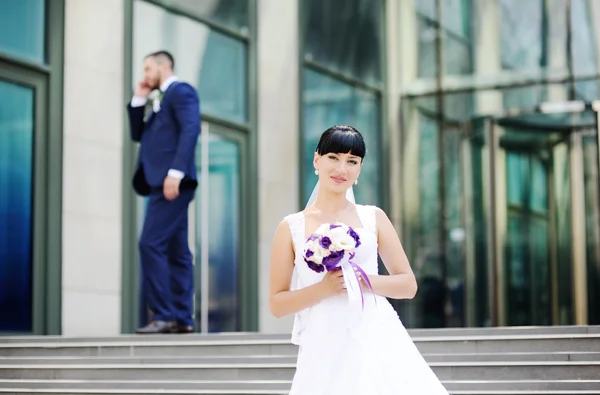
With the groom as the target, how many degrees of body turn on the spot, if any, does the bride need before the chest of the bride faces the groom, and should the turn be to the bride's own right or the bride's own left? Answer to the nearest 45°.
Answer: approximately 180°

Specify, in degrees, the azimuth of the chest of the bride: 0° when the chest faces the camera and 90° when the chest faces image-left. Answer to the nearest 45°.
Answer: approximately 0°

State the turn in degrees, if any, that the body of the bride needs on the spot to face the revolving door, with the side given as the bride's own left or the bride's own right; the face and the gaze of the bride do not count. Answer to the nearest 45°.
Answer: approximately 180°

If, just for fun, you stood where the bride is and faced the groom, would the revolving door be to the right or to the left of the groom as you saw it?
right

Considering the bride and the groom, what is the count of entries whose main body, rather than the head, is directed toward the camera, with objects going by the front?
1
